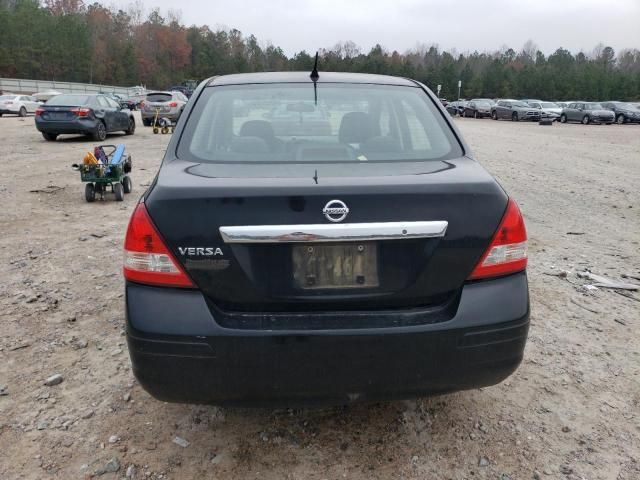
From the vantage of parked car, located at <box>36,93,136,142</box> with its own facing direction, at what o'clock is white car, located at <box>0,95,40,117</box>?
The white car is roughly at 10 o'clock from the parked car.

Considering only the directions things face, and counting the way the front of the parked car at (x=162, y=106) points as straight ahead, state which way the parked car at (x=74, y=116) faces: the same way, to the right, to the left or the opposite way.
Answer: the same way

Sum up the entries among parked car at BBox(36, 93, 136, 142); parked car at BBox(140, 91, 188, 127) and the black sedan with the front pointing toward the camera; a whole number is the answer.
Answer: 0

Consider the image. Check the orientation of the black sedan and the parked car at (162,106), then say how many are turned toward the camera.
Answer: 0

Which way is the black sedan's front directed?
away from the camera

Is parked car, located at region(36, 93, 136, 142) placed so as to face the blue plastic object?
no

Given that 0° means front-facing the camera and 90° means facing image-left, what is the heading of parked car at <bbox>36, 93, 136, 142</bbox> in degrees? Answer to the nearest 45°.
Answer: approximately 225°

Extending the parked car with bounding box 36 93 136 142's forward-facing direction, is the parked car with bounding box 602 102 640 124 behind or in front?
in front

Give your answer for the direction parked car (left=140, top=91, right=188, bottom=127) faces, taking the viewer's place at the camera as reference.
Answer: facing away from the viewer and to the right of the viewer

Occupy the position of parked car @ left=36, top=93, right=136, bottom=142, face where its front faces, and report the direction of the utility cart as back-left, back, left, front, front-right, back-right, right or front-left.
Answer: back-right

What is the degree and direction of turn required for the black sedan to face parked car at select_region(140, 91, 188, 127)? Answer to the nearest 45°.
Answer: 0° — it already faces it

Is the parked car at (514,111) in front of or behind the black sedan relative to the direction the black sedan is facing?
in front

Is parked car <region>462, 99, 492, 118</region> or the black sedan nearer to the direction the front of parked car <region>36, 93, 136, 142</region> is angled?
the parked car

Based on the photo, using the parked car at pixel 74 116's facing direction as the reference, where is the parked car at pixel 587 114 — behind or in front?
in front

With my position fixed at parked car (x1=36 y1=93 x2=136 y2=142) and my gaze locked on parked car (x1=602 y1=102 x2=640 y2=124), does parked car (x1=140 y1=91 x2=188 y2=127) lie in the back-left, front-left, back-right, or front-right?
front-left
